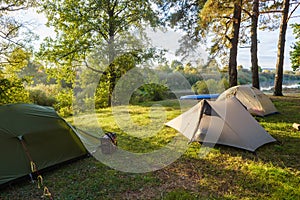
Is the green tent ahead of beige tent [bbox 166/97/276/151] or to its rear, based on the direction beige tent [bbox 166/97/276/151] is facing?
ahead

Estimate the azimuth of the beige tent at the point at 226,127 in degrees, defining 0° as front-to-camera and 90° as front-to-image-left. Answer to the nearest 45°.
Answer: approximately 45°

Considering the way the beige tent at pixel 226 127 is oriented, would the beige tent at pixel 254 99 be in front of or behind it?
behind

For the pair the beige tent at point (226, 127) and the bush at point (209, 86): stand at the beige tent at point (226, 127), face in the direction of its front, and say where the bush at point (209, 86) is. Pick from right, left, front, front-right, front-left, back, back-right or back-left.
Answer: back-right

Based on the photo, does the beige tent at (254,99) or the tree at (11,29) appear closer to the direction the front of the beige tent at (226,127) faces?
the tree

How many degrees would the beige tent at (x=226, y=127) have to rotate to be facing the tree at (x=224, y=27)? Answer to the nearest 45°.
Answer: approximately 135° to its right

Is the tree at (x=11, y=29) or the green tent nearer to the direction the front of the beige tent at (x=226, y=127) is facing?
the green tent

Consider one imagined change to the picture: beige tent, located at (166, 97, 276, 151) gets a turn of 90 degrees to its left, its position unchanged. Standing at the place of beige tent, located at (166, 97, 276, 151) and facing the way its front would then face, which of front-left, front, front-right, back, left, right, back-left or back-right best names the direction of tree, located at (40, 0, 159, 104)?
back
